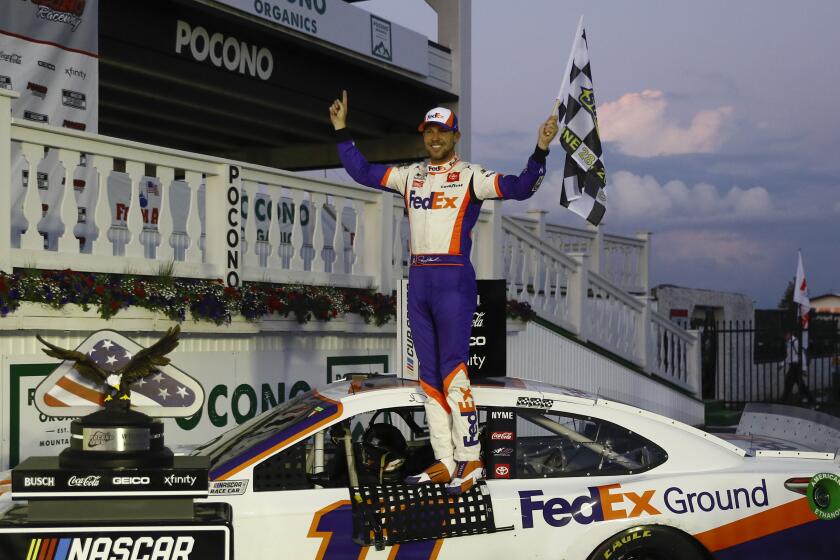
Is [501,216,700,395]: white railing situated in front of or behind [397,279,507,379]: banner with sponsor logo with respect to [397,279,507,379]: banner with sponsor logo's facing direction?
behind

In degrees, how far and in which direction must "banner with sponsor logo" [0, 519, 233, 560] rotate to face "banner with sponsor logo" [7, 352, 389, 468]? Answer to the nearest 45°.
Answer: approximately 180°

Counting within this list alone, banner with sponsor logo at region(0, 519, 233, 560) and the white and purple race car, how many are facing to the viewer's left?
1

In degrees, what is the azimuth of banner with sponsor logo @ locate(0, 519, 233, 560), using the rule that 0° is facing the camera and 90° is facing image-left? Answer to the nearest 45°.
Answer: approximately 0°

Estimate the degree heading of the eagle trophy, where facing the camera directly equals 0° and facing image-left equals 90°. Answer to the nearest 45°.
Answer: approximately 0°

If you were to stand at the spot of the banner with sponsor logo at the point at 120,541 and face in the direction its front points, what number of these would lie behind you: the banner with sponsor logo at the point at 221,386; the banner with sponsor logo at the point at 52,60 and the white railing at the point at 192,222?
3

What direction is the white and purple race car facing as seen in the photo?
to the viewer's left

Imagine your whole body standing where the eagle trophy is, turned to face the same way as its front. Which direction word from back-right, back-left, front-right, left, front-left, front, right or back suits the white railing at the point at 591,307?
back-left
